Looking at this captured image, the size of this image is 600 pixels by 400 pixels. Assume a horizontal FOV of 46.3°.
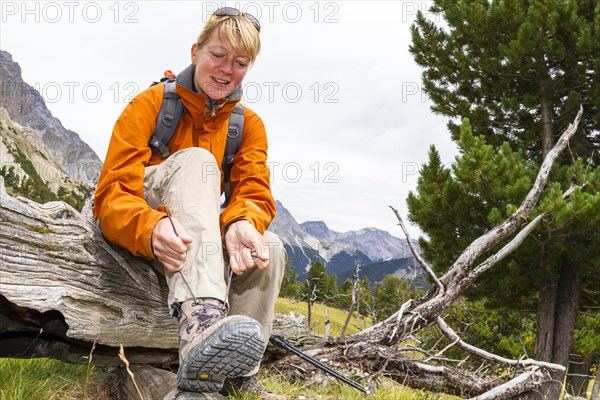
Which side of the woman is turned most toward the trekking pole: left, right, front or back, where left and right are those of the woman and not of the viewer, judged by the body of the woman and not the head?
left

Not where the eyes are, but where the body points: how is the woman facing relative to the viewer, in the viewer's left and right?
facing the viewer and to the right of the viewer

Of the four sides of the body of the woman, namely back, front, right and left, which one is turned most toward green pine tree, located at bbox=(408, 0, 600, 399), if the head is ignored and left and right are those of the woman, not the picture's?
left
